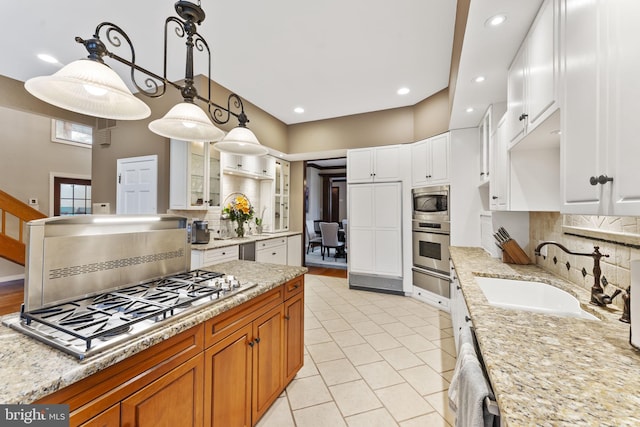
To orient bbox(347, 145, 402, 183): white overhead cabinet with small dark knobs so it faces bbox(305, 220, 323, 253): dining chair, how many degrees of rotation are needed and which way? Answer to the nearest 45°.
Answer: approximately 135° to its right

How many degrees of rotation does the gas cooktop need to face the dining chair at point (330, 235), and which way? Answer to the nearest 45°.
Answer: approximately 90° to its left

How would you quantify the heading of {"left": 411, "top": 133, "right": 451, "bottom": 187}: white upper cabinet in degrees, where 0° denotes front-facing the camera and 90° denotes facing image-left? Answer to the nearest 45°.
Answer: approximately 45°

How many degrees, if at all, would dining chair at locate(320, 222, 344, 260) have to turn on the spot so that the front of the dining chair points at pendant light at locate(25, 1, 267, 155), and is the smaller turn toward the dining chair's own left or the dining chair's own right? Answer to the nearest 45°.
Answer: approximately 135° to the dining chair's own right

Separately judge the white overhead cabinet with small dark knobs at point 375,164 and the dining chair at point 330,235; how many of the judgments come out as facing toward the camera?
1

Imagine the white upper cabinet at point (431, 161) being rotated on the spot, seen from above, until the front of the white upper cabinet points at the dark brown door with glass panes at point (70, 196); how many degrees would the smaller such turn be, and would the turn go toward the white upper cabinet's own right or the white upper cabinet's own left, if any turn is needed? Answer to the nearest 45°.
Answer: approximately 45° to the white upper cabinet's own right

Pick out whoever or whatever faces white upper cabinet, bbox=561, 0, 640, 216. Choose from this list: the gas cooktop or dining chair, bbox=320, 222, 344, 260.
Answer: the gas cooktop

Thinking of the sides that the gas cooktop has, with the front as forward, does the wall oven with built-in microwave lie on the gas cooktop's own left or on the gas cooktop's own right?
on the gas cooktop's own left

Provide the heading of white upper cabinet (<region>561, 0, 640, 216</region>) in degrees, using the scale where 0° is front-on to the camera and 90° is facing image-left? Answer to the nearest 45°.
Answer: approximately 45°
